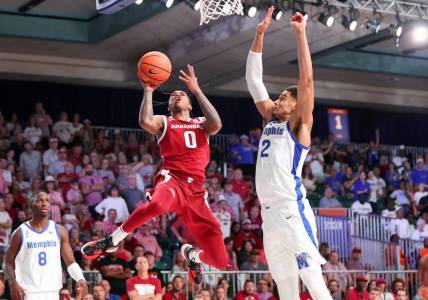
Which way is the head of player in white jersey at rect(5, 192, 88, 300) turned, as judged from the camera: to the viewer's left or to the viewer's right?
to the viewer's right

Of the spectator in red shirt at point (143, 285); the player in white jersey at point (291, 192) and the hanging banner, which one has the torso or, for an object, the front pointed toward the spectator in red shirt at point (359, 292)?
the hanging banner

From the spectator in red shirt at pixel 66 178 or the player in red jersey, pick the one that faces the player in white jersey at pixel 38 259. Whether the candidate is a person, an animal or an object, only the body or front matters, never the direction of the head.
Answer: the spectator in red shirt

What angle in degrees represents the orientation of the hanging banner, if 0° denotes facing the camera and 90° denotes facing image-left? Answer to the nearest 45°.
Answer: approximately 0°

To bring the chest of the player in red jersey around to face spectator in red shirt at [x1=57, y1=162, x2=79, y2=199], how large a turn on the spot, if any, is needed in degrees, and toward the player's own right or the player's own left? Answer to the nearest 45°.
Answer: approximately 180°

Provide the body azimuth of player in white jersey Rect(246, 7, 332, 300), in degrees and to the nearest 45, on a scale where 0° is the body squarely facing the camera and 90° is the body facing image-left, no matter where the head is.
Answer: approximately 45°

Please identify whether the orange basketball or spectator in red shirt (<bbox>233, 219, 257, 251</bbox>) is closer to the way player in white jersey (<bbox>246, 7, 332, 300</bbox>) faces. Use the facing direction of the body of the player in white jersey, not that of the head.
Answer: the orange basketball

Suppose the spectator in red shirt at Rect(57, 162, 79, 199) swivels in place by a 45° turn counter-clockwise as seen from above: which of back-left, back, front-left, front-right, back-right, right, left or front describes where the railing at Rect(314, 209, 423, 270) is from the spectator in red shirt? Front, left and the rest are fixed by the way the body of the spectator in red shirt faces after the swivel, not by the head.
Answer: front-left

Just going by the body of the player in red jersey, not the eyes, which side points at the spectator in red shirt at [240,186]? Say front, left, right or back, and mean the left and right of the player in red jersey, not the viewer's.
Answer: back
